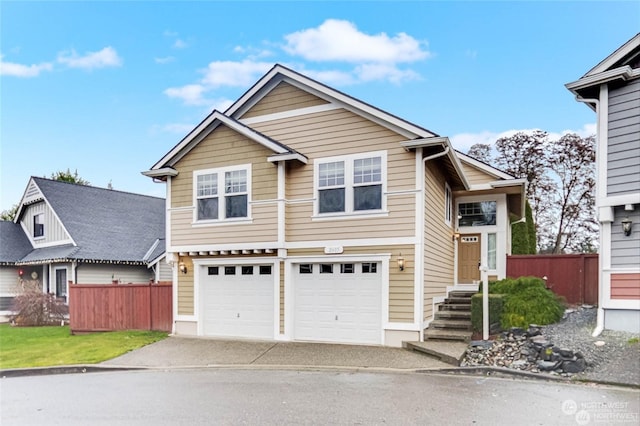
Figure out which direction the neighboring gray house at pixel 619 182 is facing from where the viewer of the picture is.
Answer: facing the viewer

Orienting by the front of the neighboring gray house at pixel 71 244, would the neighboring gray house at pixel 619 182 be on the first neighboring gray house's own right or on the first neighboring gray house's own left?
on the first neighboring gray house's own left

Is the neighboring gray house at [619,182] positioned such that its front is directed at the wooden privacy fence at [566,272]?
no

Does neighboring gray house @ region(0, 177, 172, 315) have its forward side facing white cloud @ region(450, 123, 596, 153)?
no

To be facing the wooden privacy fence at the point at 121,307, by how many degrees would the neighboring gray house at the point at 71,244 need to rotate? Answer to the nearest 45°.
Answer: approximately 45° to its left

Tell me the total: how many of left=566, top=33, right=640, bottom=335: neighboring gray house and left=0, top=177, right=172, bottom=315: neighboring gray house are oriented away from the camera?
0

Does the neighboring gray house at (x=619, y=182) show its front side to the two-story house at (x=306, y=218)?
no
